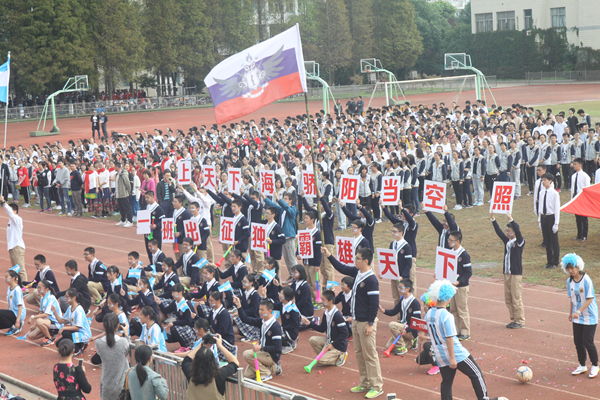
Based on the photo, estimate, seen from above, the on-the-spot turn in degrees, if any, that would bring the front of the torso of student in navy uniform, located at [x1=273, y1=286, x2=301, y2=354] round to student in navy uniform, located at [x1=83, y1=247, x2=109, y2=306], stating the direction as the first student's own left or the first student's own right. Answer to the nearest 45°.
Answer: approximately 90° to the first student's own right

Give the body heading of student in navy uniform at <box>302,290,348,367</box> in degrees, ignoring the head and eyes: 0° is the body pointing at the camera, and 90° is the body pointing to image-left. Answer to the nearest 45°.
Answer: approximately 45°

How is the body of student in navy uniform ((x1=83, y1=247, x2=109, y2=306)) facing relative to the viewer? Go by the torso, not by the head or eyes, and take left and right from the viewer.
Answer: facing the viewer and to the left of the viewer

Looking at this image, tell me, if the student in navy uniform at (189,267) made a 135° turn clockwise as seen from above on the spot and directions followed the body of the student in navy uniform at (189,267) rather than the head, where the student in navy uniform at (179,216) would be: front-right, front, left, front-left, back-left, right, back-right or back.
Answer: front

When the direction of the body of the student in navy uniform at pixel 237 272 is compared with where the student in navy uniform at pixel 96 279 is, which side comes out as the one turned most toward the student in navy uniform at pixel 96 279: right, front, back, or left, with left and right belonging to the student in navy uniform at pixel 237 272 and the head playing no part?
right

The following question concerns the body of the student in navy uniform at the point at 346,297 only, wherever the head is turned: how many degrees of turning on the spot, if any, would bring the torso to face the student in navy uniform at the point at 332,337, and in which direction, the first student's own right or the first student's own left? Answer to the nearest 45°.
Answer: approximately 45° to the first student's own left

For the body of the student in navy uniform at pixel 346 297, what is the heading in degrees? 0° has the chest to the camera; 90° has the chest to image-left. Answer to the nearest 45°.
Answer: approximately 45°

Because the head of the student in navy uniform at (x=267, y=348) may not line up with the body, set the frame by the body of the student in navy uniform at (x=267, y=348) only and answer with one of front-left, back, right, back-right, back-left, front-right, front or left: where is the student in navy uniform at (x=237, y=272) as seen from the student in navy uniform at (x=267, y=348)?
back-right

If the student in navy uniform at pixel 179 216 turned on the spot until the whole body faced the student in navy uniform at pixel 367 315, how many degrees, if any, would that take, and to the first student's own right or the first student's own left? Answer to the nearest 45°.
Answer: approximately 45° to the first student's own left

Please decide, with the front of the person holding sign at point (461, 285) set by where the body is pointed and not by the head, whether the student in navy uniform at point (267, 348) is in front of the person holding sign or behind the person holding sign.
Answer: in front
